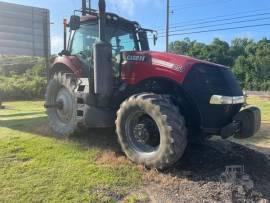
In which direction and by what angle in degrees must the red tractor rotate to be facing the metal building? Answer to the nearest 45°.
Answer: approximately 180°

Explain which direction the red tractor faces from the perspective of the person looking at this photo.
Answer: facing the viewer and to the right of the viewer

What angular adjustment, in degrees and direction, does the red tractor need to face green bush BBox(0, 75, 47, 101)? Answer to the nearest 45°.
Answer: approximately 180°
